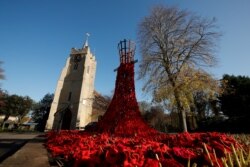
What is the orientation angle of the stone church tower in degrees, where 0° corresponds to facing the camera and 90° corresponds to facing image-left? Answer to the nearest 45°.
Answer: approximately 45°

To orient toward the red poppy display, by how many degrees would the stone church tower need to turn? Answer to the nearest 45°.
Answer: approximately 45° to its left

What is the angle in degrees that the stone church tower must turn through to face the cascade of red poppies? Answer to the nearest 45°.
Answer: approximately 45° to its left
